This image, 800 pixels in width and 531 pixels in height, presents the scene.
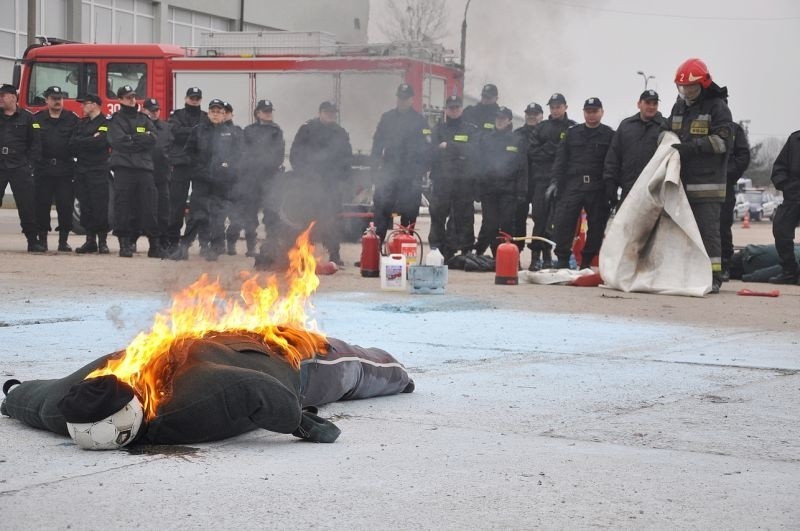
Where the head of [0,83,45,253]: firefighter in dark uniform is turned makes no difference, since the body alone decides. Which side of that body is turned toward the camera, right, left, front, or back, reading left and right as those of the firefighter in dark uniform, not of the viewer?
front

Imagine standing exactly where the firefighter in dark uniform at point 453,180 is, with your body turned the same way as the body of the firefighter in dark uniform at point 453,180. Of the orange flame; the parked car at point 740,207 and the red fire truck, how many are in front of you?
1

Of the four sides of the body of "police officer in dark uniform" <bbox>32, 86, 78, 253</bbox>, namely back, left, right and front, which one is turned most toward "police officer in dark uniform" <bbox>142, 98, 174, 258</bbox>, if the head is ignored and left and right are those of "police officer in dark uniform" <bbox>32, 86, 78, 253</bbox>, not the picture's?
left

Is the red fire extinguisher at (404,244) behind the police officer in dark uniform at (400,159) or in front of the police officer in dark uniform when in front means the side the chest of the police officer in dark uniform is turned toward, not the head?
in front

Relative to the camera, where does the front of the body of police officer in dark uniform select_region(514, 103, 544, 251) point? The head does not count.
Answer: toward the camera

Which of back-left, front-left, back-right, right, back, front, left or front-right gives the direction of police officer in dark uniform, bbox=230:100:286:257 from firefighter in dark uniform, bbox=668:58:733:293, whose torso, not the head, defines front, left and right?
front-right

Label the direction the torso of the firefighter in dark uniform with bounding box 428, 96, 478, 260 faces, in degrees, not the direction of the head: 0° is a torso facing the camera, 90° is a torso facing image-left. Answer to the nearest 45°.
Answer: approximately 0°

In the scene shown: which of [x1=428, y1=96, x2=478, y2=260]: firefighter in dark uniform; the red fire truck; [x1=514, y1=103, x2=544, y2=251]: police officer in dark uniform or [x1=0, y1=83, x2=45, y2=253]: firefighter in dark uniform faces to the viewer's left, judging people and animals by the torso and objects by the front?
the red fire truck

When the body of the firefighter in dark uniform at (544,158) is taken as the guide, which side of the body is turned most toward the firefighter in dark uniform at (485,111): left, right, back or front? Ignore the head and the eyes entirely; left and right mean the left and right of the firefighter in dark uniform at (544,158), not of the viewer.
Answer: right
